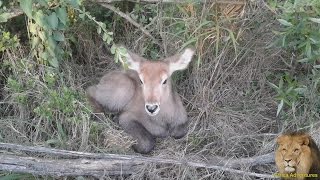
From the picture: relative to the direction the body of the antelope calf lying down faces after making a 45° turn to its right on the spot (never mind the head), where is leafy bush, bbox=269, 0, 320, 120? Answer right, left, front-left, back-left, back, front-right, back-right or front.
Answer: left

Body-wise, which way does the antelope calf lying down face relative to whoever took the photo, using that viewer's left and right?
facing the viewer and to the right of the viewer

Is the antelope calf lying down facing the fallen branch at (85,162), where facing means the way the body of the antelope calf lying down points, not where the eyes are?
no
